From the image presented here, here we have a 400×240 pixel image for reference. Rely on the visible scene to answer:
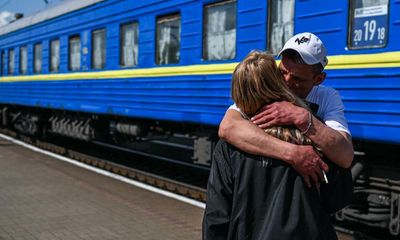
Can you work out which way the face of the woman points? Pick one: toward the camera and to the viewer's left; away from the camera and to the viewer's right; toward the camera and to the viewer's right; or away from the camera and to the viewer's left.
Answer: away from the camera and to the viewer's right

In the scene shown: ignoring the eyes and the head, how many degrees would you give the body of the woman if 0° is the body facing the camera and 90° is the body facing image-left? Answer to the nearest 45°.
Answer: approximately 180°

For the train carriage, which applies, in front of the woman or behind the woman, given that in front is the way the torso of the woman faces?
in front

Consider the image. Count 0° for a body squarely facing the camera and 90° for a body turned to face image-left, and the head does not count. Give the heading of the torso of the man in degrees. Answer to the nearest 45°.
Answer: approximately 45°
